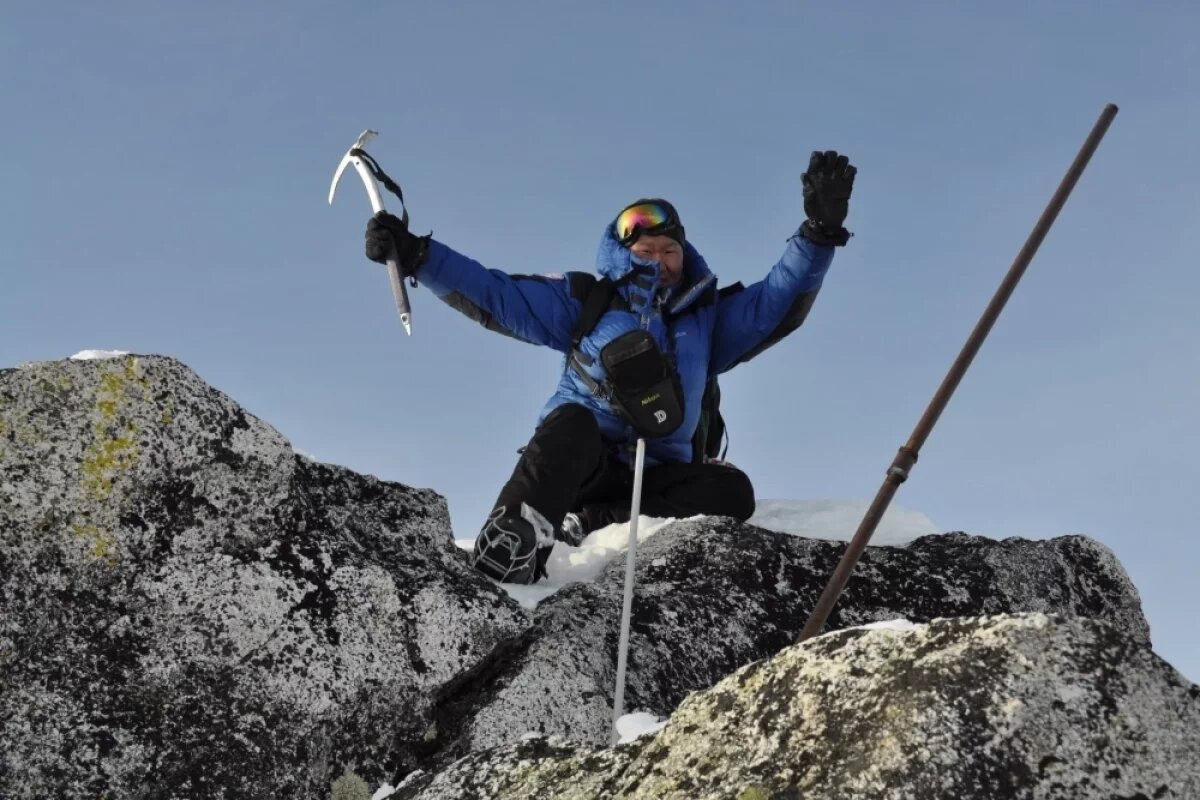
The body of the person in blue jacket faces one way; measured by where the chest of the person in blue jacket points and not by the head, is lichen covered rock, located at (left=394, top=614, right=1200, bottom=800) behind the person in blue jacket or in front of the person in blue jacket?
in front

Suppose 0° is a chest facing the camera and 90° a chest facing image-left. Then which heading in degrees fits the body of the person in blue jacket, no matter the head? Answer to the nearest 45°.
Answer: approximately 0°
